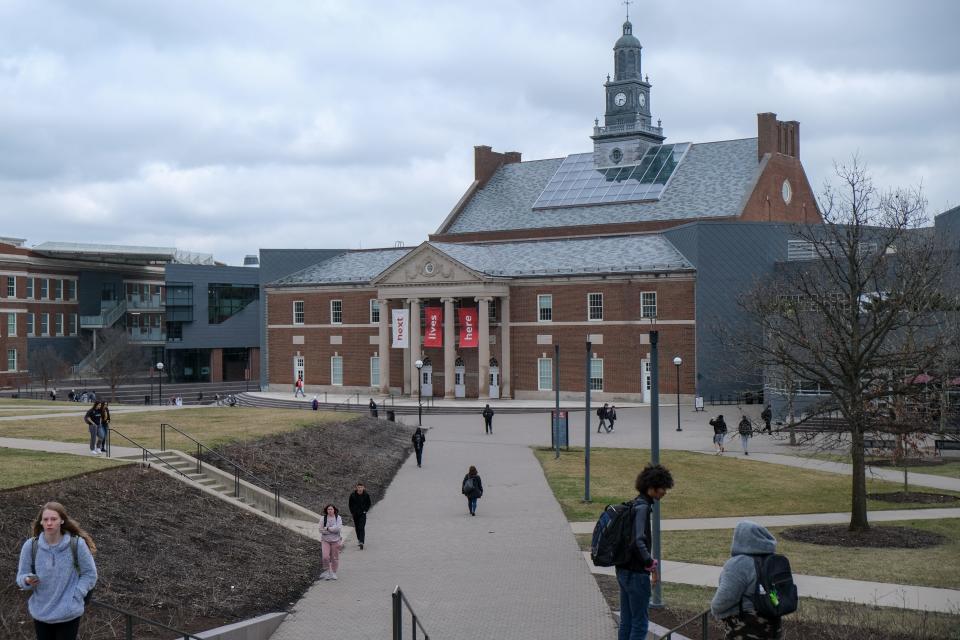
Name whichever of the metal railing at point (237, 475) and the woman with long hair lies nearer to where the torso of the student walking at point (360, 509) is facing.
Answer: the woman with long hair

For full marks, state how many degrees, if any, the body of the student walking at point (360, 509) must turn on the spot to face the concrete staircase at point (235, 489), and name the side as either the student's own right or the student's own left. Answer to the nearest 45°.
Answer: approximately 135° to the student's own right

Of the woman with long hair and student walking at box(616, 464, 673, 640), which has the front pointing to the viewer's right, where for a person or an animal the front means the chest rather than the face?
the student walking

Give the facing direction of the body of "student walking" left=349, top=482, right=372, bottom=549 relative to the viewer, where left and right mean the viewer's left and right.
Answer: facing the viewer

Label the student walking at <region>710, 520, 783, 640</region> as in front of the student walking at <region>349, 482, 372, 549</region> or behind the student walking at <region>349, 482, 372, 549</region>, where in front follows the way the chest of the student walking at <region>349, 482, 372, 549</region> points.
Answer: in front

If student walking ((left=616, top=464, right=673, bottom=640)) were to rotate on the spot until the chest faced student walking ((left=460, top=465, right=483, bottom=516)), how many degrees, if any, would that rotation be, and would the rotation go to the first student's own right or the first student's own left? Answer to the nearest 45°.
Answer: approximately 90° to the first student's own left

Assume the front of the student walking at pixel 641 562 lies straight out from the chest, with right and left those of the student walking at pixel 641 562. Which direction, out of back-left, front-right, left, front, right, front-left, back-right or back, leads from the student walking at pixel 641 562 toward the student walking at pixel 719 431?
left

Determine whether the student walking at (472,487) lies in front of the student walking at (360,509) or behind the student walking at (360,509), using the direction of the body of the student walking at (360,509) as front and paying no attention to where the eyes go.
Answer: behind

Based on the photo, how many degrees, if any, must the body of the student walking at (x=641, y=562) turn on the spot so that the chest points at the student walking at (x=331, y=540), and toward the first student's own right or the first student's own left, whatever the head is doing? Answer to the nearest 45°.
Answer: approximately 135° to the first student's own left

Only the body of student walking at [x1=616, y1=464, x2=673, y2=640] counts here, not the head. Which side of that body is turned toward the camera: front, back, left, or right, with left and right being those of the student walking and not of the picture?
right

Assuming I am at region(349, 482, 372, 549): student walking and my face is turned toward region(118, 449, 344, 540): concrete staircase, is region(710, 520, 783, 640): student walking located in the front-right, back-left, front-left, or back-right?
back-left

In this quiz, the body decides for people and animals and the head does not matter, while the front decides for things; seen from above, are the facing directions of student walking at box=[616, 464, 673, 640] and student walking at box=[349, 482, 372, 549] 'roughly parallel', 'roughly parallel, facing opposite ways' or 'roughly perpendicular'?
roughly perpendicular

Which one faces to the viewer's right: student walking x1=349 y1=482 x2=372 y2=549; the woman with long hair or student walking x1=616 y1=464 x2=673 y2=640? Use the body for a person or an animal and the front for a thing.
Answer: student walking x1=616 y1=464 x2=673 y2=640

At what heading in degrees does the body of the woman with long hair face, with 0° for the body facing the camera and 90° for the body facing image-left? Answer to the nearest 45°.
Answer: approximately 0°

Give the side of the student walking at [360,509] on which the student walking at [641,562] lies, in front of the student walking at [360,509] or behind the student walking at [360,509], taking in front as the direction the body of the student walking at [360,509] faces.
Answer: in front

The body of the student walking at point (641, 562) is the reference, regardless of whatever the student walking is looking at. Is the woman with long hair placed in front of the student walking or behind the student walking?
behind
